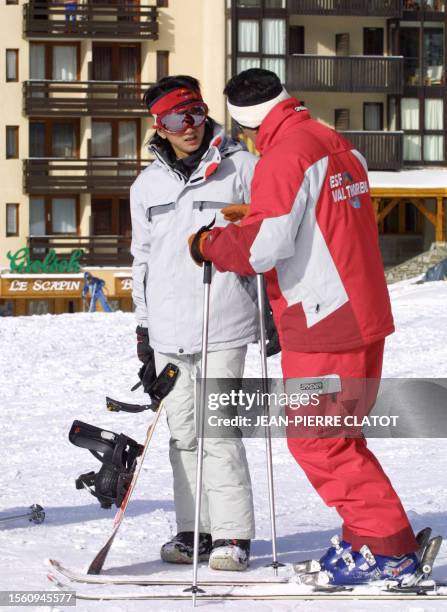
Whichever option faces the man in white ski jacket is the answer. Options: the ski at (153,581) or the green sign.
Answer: the green sign

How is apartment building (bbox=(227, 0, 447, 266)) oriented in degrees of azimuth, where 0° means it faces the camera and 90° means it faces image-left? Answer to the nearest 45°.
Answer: approximately 0°

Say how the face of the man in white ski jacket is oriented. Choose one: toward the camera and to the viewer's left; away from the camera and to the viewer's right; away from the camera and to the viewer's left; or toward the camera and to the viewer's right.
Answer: toward the camera and to the viewer's right

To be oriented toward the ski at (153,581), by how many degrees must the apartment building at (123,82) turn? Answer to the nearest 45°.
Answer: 0° — it already faces it

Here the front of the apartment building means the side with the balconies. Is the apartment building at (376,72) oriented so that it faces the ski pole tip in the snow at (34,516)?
yes

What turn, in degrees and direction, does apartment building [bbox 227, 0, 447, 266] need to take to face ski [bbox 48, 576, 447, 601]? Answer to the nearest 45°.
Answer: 0° — it already faces it

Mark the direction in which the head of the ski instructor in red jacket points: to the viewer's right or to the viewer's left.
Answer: to the viewer's left

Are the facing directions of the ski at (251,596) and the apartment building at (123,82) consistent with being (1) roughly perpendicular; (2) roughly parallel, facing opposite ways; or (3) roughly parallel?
roughly perpendicular

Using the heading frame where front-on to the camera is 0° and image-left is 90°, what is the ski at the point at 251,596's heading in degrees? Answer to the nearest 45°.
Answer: approximately 90°

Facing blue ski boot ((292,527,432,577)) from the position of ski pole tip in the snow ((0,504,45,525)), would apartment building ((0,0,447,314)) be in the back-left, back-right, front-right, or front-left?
back-left

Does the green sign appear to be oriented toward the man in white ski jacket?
yes

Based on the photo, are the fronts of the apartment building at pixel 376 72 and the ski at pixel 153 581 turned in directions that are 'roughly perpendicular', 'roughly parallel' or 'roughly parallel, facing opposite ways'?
roughly perpendicular

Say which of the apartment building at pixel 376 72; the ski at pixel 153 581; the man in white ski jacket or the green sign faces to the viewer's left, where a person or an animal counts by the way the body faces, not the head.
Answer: the ski
